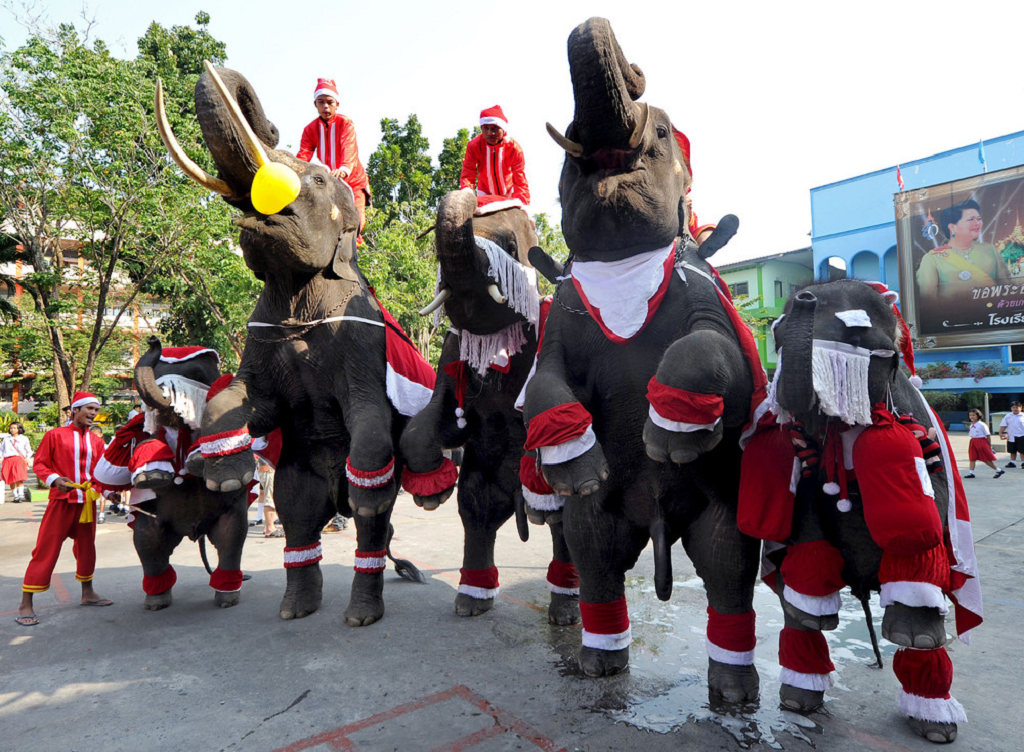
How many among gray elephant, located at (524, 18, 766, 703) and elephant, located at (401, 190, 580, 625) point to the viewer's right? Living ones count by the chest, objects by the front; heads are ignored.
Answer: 0

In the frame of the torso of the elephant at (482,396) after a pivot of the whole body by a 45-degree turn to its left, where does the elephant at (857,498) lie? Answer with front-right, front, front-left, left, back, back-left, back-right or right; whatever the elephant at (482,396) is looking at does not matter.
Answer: front-left

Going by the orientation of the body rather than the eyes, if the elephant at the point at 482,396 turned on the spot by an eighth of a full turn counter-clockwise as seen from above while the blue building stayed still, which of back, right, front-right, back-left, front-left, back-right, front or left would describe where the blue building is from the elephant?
back-left

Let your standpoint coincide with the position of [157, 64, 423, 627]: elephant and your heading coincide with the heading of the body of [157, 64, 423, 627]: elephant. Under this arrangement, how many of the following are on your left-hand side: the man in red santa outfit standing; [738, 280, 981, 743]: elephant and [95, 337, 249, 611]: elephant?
1

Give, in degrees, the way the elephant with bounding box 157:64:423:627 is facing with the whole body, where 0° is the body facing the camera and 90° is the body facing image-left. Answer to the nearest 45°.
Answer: approximately 45°

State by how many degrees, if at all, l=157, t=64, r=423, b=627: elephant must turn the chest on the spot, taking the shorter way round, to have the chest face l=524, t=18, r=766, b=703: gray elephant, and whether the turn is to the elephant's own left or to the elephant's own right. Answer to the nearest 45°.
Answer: approximately 90° to the elephant's own left

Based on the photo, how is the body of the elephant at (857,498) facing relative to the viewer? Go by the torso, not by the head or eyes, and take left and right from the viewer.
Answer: facing the viewer and to the left of the viewer

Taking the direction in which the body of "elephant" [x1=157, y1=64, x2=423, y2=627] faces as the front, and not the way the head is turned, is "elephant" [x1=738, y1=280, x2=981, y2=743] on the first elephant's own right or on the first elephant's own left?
on the first elephant's own left

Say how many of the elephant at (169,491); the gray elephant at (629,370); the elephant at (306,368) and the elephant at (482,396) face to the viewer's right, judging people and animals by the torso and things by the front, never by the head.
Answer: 0

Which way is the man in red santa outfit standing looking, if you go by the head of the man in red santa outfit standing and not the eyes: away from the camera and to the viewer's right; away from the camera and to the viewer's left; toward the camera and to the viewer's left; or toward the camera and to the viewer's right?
toward the camera and to the viewer's right

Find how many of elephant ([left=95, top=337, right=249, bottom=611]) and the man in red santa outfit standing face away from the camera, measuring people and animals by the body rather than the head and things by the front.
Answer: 0

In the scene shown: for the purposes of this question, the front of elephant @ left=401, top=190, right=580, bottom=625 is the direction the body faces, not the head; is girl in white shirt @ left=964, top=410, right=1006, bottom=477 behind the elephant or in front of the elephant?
behind

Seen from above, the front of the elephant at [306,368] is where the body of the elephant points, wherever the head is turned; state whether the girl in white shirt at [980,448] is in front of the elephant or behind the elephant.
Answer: behind
